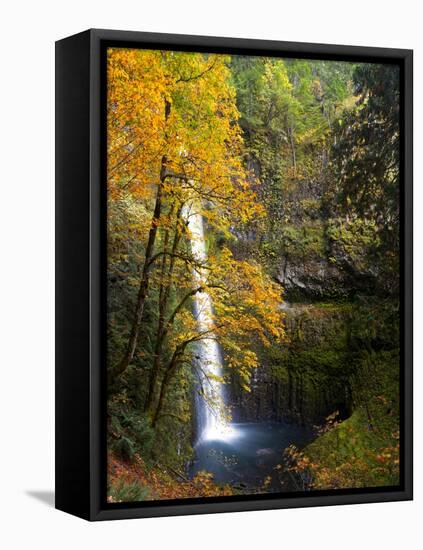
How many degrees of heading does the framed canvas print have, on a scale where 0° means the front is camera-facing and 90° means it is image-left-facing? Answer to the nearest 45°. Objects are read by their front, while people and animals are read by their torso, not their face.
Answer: approximately 315°
